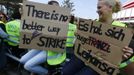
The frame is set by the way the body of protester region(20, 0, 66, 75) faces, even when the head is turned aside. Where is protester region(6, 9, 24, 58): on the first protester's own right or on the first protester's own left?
on the first protester's own right

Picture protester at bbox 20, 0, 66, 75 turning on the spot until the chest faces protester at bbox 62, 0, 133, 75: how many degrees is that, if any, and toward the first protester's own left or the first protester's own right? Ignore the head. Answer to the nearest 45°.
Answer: approximately 135° to the first protester's own left
